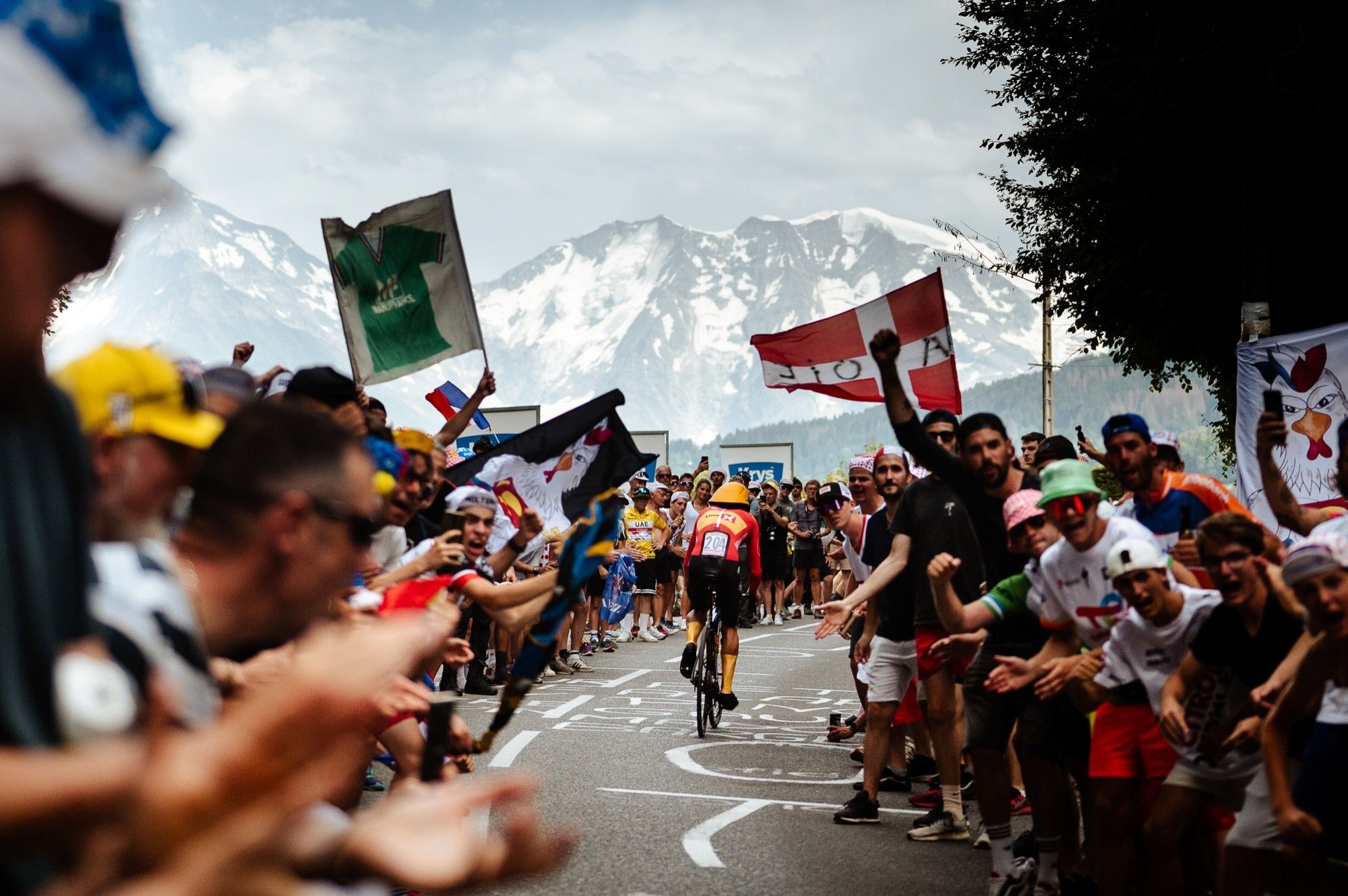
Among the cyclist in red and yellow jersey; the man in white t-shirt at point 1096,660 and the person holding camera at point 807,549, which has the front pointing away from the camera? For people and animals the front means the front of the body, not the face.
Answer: the cyclist in red and yellow jersey

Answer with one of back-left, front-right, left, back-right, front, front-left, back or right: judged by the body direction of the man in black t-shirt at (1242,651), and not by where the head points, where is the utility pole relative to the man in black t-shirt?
back-right

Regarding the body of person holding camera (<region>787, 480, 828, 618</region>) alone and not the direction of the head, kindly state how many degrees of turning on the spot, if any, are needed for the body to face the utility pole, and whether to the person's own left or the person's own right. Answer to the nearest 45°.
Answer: approximately 135° to the person's own left

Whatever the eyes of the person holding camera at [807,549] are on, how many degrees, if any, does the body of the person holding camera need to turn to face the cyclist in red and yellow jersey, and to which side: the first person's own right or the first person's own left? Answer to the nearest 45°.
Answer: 0° — they already face them

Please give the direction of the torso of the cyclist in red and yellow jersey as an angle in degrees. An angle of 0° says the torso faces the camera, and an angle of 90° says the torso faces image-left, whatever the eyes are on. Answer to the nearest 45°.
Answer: approximately 180°

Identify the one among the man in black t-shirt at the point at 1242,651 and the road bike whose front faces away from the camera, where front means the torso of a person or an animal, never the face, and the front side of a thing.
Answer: the road bike

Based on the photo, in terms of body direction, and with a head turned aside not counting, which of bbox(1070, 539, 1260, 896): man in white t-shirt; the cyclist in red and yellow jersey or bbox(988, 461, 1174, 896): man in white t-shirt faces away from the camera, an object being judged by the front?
the cyclist in red and yellow jersey

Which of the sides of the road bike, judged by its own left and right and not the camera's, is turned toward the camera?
back

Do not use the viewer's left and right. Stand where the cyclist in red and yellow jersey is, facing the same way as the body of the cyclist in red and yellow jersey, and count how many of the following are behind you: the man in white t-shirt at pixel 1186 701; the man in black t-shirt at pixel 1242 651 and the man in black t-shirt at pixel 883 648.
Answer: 3
